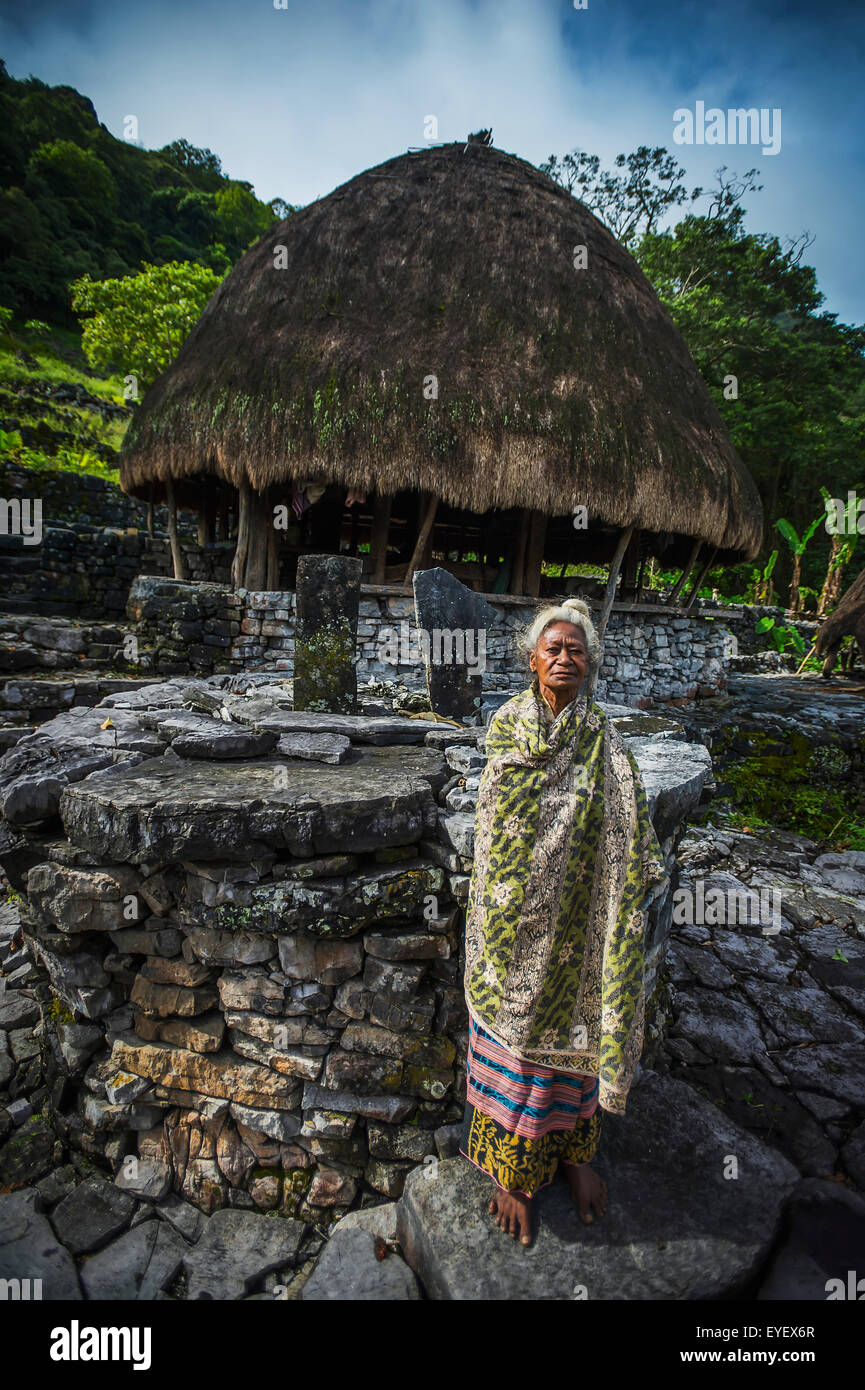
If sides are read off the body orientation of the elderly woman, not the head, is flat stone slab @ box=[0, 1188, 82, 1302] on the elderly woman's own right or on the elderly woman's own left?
on the elderly woman's own right

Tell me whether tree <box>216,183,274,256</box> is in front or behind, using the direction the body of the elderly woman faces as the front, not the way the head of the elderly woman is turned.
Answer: behind

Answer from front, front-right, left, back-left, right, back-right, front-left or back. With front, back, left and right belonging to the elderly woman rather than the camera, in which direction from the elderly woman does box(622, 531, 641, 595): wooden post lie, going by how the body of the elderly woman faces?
back

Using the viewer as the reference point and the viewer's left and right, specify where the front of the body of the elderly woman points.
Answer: facing the viewer

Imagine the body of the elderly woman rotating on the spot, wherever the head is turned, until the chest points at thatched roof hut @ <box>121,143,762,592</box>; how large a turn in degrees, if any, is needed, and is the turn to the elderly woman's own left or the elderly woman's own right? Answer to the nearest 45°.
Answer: approximately 180°

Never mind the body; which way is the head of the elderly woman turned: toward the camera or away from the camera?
toward the camera

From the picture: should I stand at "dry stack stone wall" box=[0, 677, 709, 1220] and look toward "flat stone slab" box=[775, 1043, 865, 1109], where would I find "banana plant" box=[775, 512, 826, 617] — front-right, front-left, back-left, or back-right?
front-left

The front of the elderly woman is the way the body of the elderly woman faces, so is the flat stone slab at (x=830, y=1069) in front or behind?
behind

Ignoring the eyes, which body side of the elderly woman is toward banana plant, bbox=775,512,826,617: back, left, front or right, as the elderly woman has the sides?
back
